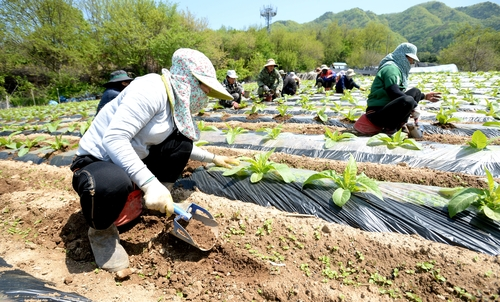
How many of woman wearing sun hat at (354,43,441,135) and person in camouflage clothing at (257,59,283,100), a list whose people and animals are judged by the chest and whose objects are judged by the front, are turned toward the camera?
1

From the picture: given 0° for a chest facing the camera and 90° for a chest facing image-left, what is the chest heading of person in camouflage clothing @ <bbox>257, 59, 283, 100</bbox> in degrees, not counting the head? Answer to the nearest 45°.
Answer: approximately 0°

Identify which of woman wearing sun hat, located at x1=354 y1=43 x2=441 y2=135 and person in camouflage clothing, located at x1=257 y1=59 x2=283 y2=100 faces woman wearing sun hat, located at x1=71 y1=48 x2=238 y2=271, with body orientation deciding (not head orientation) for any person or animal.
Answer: the person in camouflage clothing

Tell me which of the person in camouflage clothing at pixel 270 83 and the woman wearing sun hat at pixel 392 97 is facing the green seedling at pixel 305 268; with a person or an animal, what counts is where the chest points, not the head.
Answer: the person in camouflage clothing

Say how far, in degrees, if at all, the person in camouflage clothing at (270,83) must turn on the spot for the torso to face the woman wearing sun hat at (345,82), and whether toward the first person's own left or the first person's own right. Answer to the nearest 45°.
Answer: approximately 90° to the first person's own left
